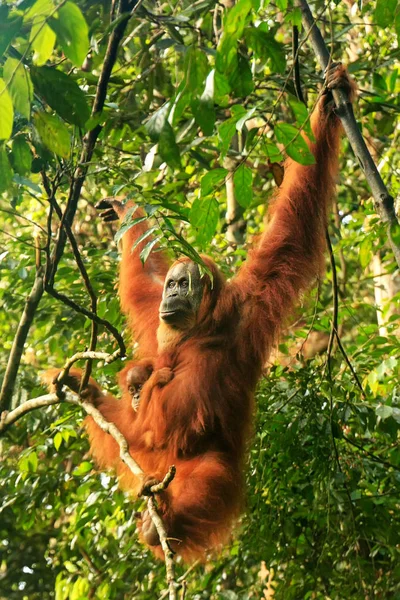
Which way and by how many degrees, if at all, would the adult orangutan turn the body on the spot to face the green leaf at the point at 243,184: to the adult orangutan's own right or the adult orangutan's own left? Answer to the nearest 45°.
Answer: approximately 45° to the adult orangutan's own left

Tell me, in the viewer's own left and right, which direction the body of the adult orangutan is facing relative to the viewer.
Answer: facing the viewer and to the left of the viewer

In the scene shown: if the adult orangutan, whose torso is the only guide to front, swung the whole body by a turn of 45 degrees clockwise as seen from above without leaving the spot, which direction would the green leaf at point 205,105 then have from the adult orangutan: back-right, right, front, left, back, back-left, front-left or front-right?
left

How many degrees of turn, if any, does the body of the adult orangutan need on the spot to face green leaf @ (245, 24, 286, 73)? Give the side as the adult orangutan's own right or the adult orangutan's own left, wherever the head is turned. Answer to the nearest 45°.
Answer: approximately 45° to the adult orangutan's own left

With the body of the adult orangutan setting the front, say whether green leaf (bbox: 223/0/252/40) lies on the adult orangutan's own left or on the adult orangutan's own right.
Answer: on the adult orangutan's own left

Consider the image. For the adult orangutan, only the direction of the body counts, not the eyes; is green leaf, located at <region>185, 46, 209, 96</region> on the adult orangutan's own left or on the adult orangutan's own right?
on the adult orangutan's own left

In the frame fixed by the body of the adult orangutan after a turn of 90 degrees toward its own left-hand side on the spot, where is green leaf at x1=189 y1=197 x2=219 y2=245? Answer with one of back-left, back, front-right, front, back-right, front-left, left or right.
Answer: front-right
